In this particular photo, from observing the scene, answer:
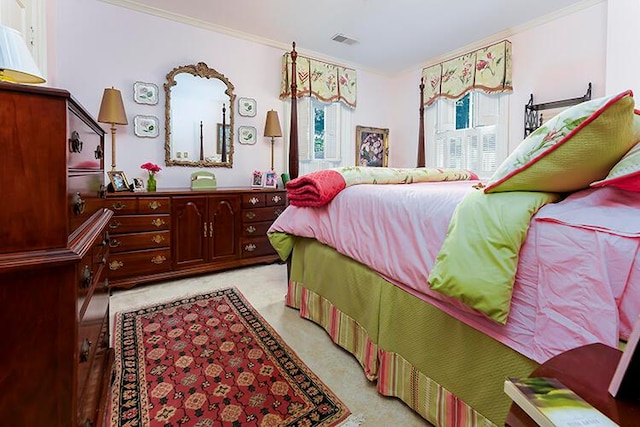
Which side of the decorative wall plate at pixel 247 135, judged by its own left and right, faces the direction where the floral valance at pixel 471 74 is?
left

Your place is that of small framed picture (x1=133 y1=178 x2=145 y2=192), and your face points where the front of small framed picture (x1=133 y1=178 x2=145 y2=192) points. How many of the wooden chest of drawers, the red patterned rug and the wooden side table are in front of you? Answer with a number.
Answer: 3

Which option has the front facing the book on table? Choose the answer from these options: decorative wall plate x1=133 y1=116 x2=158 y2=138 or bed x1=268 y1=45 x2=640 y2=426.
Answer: the decorative wall plate

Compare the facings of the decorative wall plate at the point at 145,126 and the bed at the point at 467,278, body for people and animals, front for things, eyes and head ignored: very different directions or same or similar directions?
very different directions

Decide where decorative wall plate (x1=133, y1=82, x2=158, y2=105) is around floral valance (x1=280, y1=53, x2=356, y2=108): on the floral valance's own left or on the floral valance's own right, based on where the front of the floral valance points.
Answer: on the floral valance's own right

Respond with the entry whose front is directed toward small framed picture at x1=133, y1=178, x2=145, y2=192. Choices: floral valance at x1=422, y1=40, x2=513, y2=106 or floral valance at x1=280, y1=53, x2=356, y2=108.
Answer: floral valance at x1=422, y1=40, x2=513, y2=106

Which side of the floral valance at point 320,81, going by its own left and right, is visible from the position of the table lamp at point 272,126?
right

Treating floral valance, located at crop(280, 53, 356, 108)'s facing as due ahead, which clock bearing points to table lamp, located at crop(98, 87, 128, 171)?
The table lamp is roughly at 3 o'clock from the floral valance.
